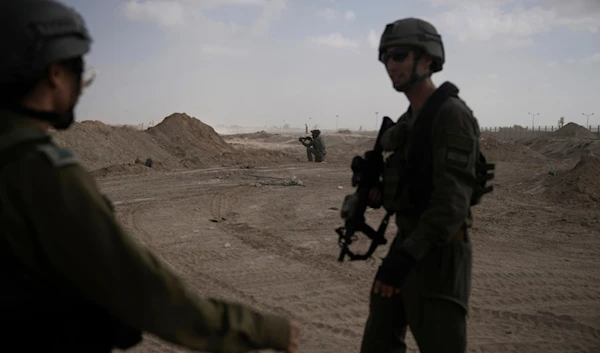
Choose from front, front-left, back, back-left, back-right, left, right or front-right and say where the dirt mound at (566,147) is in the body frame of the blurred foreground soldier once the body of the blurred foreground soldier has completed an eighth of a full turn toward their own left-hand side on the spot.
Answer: front-right

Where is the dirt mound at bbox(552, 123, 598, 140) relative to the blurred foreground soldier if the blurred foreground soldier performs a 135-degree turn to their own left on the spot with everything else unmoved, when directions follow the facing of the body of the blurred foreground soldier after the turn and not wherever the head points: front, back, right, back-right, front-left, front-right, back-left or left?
back-right

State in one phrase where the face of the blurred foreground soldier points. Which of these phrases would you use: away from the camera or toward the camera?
away from the camera

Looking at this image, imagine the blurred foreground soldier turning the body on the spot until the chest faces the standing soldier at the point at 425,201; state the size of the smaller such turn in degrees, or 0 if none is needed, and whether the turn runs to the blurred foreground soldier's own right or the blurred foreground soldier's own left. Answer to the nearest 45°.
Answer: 0° — they already face them

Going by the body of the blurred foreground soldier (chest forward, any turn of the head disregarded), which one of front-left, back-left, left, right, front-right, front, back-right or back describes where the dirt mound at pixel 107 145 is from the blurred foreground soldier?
front-left

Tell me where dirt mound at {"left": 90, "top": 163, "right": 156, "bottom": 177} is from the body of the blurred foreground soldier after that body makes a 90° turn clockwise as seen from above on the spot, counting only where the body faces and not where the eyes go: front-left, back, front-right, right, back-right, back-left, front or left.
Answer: back-left

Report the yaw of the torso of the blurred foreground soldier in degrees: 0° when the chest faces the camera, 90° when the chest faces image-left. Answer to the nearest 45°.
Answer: approximately 225°

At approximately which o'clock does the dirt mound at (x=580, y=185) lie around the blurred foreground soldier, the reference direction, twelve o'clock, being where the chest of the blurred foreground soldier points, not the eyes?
The dirt mound is roughly at 12 o'clock from the blurred foreground soldier.

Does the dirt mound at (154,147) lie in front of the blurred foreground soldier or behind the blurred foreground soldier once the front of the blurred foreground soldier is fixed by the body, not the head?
in front

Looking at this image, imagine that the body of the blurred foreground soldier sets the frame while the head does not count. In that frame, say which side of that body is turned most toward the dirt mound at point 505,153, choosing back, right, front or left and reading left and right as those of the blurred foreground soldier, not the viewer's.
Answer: front

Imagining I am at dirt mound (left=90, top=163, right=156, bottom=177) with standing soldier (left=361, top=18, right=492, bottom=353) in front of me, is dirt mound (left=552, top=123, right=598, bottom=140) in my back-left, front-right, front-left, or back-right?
back-left
